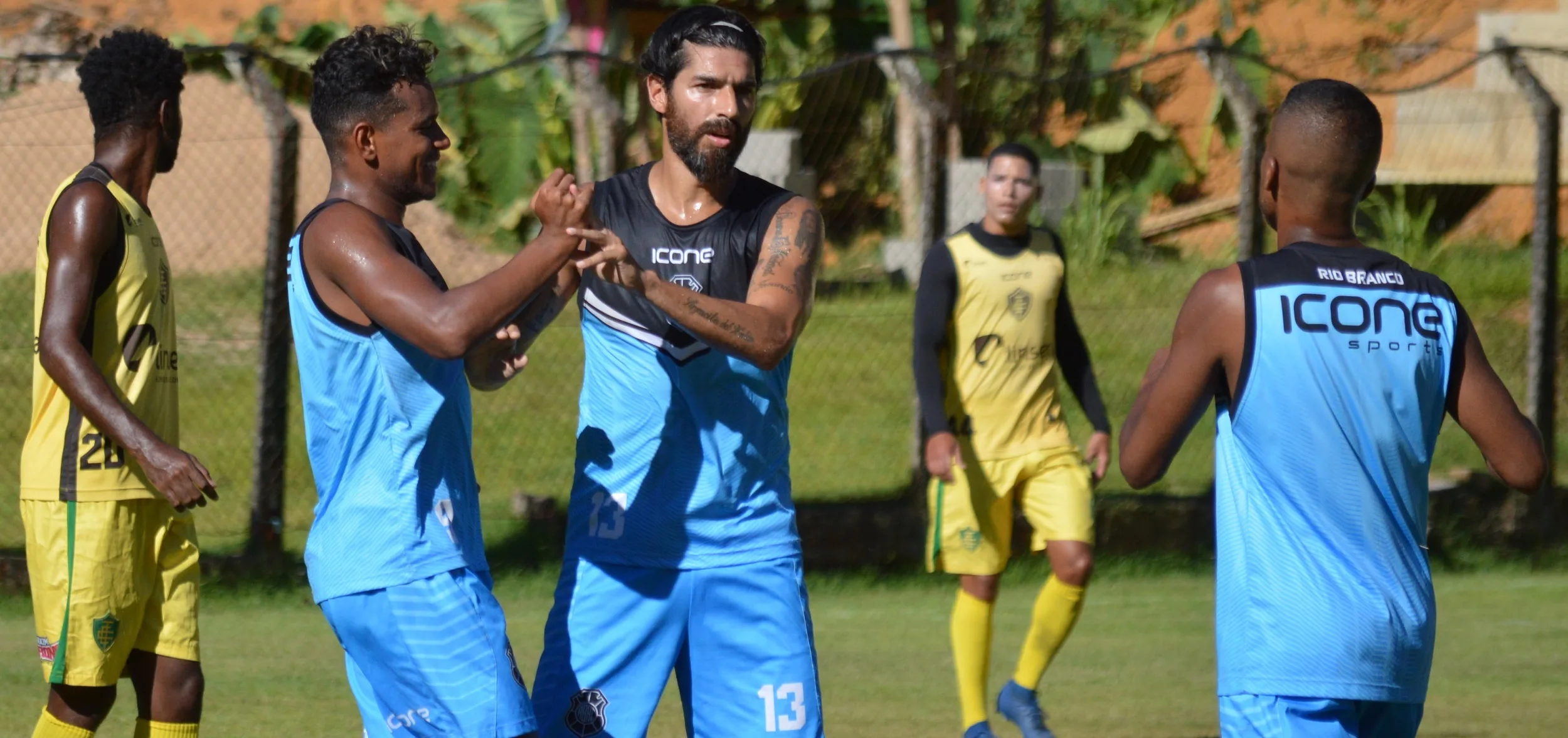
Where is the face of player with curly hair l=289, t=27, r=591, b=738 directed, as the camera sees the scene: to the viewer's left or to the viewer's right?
to the viewer's right

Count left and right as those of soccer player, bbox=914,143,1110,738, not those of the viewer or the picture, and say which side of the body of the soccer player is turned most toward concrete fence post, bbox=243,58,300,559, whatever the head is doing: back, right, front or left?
right

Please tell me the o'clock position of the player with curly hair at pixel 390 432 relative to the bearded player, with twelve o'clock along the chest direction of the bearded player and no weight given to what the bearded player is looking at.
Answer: The player with curly hair is roughly at 2 o'clock from the bearded player.

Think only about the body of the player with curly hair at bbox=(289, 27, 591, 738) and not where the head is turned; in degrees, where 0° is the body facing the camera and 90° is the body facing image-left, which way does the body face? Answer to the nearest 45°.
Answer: approximately 270°

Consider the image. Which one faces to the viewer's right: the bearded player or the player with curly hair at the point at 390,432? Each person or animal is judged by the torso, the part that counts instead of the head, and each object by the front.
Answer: the player with curly hair

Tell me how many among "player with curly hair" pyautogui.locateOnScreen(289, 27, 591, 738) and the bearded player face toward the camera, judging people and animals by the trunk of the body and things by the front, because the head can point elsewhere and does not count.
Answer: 1

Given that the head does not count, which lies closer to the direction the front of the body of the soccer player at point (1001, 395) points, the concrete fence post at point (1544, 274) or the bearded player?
the bearded player

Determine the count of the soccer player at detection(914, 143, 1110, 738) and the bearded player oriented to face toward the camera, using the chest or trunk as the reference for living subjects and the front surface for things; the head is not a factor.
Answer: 2

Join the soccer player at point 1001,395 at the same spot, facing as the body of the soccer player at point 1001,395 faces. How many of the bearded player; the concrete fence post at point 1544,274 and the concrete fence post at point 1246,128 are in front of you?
1

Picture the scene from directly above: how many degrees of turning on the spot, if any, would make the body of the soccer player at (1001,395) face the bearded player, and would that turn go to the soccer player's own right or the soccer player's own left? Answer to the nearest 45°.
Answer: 0° — they already face them

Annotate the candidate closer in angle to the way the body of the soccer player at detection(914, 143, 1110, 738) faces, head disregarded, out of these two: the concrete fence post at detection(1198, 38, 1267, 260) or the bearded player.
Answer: the bearded player

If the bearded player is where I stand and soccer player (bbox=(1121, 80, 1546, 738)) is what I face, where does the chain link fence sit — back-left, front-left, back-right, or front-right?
back-left

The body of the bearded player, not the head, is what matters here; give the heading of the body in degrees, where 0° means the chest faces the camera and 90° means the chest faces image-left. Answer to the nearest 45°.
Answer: approximately 0°
